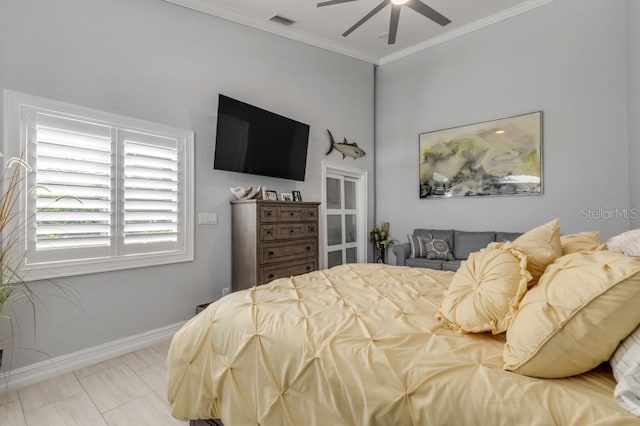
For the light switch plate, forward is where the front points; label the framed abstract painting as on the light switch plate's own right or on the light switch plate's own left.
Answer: on the light switch plate's own left

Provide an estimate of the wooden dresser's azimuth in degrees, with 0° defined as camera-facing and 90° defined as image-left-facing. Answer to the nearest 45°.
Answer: approximately 315°

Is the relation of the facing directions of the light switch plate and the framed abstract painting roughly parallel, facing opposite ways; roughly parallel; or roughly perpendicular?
roughly perpendicular

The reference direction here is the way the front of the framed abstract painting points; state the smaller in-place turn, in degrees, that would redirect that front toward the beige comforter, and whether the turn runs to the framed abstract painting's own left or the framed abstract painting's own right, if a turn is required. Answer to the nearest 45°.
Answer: approximately 45° to the framed abstract painting's own left

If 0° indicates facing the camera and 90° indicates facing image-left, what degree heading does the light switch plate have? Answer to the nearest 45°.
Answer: approximately 0°

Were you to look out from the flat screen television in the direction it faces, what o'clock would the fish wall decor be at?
The fish wall decor is roughly at 9 o'clock from the flat screen television.

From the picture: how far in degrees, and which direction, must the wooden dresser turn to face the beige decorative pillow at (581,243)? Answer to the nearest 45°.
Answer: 0° — it already faces it

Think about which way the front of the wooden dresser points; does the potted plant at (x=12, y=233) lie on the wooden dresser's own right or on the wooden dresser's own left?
on the wooden dresser's own right

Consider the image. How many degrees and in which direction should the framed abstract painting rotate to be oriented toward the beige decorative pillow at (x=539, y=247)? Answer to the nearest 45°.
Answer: approximately 45° to its left

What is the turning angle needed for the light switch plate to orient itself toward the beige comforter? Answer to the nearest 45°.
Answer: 0° — it already faces it
